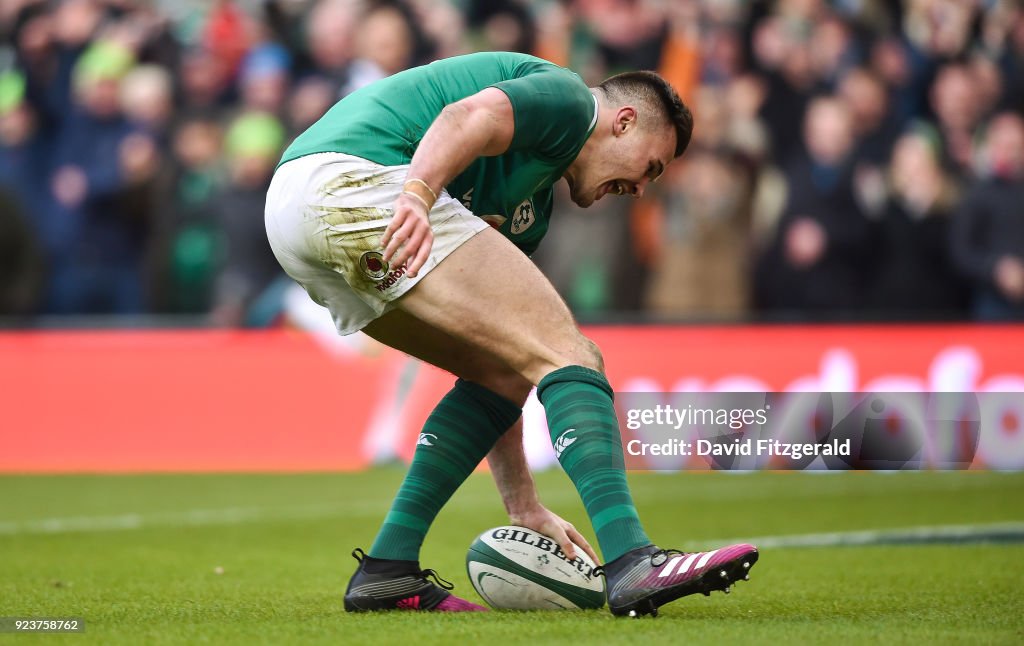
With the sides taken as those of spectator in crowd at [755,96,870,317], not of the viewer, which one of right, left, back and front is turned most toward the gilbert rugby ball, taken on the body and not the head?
front

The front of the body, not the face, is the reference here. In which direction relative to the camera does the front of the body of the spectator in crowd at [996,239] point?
toward the camera

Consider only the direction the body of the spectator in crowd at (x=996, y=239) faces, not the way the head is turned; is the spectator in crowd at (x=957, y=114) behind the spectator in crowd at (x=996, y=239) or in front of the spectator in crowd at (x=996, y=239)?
behind

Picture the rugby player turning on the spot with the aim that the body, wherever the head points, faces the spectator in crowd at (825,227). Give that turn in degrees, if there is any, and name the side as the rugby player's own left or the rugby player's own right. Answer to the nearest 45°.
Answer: approximately 90° to the rugby player's own left

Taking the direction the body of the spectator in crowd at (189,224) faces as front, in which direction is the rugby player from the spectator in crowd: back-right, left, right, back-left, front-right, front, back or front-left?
front

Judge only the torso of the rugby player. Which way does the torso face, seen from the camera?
to the viewer's right

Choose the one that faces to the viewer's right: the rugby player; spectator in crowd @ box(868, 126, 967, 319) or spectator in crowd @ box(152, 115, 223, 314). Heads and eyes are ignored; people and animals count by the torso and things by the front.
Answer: the rugby player

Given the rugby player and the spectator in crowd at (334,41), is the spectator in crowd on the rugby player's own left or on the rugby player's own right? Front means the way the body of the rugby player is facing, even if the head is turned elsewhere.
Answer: on the rugby player's own left

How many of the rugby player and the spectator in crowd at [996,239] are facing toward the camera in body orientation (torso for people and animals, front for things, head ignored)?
1

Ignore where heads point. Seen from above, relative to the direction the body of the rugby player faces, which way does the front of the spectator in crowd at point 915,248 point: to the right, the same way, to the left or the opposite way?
to the right

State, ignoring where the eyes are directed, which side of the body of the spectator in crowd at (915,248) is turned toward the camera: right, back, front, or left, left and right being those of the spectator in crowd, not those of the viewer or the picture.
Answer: front

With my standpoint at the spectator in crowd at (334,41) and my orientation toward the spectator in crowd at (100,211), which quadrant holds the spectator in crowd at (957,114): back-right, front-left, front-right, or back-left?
back-left
